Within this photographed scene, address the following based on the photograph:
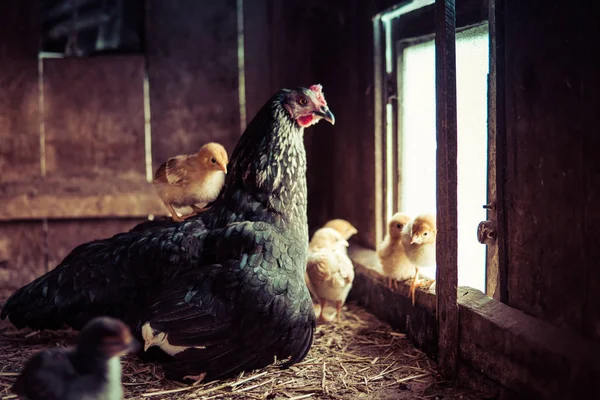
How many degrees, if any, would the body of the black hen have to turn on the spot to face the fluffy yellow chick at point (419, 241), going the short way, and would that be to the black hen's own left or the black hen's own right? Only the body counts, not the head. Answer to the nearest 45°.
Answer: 0° — it already faces it

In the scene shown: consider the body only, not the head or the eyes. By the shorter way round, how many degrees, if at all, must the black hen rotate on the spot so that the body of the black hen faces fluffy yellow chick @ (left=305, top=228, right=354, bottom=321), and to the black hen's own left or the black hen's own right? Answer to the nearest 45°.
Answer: approximately 45° to the black hen's own left

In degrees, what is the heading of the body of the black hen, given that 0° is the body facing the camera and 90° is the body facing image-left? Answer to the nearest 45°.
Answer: approximately 270°

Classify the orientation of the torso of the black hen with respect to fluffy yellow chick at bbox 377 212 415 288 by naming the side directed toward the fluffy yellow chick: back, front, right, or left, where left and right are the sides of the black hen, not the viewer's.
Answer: front
